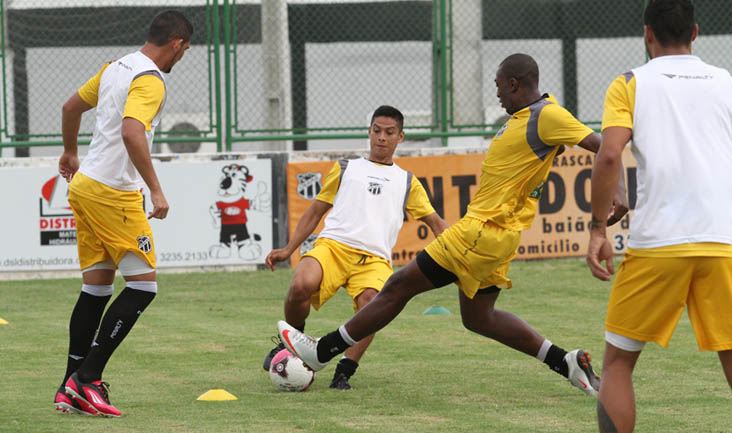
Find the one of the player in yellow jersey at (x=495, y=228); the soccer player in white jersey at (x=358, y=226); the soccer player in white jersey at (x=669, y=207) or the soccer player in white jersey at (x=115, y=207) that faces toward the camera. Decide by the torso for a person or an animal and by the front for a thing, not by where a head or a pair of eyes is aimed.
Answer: the soccer player in white jersey at (x=358, y=226)

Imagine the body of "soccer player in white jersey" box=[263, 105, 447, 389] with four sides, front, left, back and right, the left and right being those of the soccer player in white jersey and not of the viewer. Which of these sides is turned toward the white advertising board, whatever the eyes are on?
back

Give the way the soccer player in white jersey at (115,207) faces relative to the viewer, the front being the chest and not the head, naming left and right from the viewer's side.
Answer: facing away from the viewer and to the right of the viewer

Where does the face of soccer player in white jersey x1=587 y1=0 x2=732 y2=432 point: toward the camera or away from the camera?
away from the camera

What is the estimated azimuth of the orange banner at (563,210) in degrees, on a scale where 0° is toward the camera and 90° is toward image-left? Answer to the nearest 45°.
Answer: approximately 0°

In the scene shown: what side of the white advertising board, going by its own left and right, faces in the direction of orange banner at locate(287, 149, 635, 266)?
left

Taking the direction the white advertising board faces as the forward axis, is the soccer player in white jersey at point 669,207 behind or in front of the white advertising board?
in front

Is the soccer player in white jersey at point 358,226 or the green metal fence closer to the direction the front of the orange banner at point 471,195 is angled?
the soccer player in white jersey

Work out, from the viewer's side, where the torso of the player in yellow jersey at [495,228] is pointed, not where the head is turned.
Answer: to the viewer's left

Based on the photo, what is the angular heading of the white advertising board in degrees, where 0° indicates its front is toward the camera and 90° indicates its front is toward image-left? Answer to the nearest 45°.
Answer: approximately 0°

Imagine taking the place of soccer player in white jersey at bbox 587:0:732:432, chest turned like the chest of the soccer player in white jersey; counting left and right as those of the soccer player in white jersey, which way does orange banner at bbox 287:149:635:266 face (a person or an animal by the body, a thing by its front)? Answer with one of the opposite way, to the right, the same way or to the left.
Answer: the opposite way

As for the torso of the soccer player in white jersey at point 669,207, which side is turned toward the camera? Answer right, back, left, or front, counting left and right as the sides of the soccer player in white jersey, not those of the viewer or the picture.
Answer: back

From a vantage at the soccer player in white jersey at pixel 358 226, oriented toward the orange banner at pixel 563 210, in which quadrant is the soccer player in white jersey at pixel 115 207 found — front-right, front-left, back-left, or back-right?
back-left
